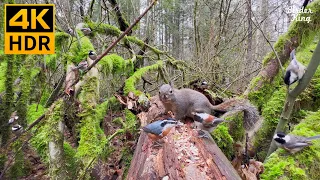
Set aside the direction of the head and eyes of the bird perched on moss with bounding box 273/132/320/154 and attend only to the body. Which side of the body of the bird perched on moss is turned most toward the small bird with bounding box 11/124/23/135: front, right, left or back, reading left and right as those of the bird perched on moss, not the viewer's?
front

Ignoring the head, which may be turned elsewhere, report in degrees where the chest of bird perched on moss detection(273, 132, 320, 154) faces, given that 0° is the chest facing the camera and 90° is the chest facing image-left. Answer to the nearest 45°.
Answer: approximately 90°

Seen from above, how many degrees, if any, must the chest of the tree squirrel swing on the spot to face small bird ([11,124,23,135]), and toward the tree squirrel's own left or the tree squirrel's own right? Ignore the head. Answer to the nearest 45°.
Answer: approximately 45° to the tree squirrel's own right
